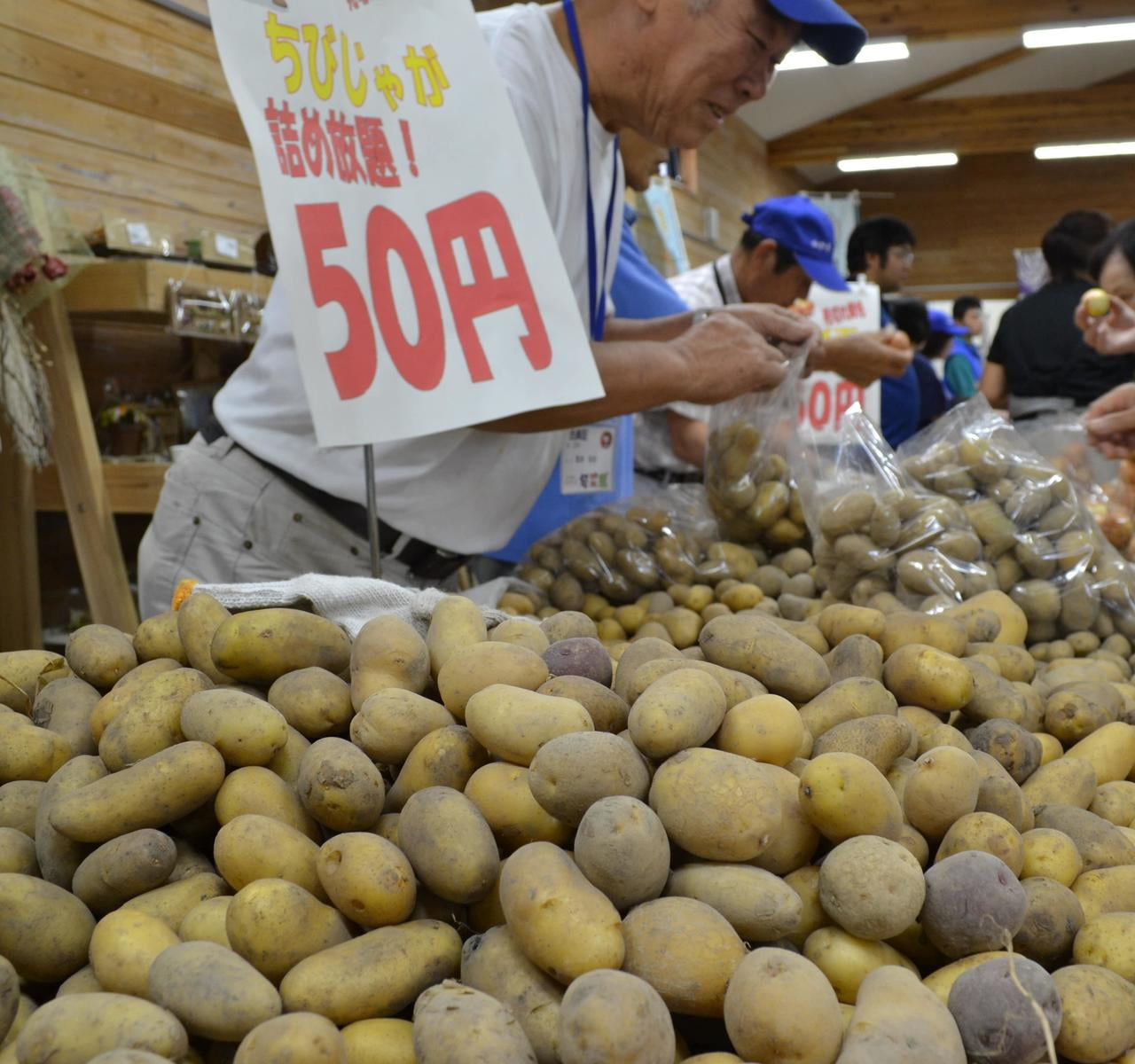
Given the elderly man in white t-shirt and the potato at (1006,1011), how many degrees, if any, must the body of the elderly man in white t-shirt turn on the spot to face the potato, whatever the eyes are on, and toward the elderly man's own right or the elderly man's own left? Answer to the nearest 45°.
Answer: approximately 90° to the elderly man's own right

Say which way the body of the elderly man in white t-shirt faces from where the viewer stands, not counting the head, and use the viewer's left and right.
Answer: facing to the right of the viewer

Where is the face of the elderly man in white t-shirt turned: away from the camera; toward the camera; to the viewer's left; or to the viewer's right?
to the viewer's right

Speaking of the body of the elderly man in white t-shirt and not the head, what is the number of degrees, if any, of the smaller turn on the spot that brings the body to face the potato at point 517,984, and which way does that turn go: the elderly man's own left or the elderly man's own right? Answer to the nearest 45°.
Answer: approximately 90° to the elderly man's own right

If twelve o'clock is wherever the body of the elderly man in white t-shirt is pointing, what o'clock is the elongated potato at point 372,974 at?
The elongated potato is roughly at 3 o'clock from the elderly man in white t-shirt.
